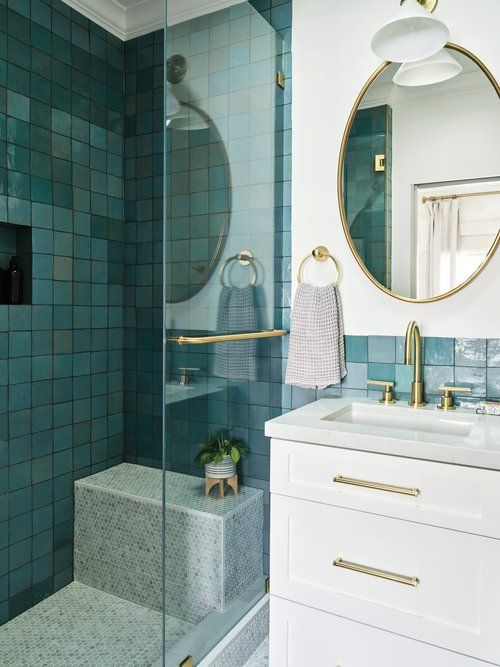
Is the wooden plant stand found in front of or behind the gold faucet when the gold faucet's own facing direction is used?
in front

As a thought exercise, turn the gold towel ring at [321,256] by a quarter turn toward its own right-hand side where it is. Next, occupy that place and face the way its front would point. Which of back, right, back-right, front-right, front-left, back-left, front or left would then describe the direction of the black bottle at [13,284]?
front-left

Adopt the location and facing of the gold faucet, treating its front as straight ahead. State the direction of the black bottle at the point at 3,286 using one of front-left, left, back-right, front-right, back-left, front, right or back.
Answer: front-right

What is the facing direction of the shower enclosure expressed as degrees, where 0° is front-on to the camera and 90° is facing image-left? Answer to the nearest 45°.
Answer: approximately 315°

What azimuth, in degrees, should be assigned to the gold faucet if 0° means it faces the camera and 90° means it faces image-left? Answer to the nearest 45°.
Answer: approximately 45°

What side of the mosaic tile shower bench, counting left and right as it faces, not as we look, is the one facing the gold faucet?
left

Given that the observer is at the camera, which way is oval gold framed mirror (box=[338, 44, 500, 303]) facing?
facing the viewer and to the left of the viewer
